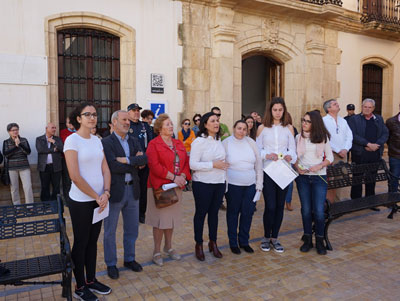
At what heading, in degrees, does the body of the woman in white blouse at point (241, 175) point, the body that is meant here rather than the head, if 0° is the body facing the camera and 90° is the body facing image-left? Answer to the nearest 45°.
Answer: approximately 0°

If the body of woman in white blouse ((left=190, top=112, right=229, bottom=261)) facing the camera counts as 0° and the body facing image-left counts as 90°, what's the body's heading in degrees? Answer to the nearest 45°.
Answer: approximately 315°

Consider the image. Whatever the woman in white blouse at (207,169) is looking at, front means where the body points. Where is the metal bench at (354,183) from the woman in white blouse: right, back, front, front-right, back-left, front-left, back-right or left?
left

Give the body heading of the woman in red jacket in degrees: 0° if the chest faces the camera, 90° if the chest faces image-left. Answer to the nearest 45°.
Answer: approximately 315°

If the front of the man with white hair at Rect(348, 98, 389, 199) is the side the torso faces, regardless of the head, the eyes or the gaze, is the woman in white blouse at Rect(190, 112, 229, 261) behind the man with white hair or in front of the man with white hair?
in front

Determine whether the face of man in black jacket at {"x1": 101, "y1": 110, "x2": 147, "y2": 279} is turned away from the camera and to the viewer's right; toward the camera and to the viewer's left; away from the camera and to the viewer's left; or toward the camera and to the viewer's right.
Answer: toward the camera and to the viewer's right

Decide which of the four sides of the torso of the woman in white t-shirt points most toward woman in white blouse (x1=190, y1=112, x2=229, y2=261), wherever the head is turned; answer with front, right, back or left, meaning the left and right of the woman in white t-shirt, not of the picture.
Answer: left

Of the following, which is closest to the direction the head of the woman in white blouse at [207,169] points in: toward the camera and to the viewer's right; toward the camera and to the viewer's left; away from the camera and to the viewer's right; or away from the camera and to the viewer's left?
toward the camera and to the viewer's right

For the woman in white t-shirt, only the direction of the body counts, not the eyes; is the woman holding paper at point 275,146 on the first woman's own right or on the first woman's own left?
on the first woman's own left
